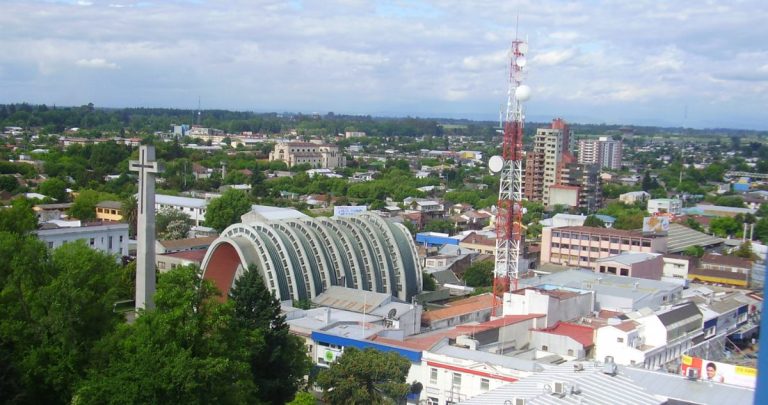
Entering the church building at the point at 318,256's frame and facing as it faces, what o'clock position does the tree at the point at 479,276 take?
The tree is roughly at 6 o'clock from the church building.

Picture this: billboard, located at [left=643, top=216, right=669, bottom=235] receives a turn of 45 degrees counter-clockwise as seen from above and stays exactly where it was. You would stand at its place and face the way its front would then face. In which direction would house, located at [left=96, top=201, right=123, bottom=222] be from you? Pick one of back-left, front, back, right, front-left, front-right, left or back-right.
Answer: back-right

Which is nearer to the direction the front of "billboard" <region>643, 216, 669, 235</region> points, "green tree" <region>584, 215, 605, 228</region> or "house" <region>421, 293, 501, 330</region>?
the house

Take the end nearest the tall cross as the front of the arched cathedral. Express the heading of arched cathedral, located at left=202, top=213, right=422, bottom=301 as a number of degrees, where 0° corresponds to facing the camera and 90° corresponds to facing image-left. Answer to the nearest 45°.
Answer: approximately 45°

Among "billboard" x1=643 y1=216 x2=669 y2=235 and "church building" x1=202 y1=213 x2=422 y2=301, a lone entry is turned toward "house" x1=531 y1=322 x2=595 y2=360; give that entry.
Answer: the billboard

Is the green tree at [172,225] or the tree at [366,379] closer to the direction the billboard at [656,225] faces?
the tree

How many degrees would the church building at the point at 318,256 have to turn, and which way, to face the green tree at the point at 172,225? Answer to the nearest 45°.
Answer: approximately 90° to its right

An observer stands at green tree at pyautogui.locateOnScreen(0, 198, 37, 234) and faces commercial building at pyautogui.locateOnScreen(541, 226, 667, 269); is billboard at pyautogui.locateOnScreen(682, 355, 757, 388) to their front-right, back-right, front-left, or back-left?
front-right

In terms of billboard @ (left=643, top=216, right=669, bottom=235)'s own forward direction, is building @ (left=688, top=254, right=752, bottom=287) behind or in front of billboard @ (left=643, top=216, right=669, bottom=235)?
in front

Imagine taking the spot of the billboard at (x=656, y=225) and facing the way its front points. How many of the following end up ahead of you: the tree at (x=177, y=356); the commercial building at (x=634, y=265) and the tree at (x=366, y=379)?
3

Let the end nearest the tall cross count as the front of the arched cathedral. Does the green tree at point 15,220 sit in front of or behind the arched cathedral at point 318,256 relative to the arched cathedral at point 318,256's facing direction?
in front

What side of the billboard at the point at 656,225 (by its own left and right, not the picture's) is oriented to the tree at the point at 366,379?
front

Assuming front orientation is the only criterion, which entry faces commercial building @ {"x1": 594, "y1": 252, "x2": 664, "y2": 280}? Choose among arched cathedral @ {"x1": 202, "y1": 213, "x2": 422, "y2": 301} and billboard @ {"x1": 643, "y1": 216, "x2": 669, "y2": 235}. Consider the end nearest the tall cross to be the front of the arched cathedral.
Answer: the billboard

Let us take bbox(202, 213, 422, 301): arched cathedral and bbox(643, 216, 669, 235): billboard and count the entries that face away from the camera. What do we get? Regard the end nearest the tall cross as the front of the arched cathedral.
0

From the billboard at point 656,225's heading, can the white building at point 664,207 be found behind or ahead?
behind

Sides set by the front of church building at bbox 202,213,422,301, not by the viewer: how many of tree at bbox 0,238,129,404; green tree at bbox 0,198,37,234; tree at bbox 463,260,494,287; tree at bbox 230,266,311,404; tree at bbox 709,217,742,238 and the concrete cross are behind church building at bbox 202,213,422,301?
2

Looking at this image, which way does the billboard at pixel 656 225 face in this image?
toward the camera

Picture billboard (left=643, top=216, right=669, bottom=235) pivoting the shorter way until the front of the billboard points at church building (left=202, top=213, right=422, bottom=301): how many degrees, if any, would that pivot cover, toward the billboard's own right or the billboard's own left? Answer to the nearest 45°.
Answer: approximately 45° to the billboard's own right

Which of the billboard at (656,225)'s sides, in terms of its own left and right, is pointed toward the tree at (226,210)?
right
